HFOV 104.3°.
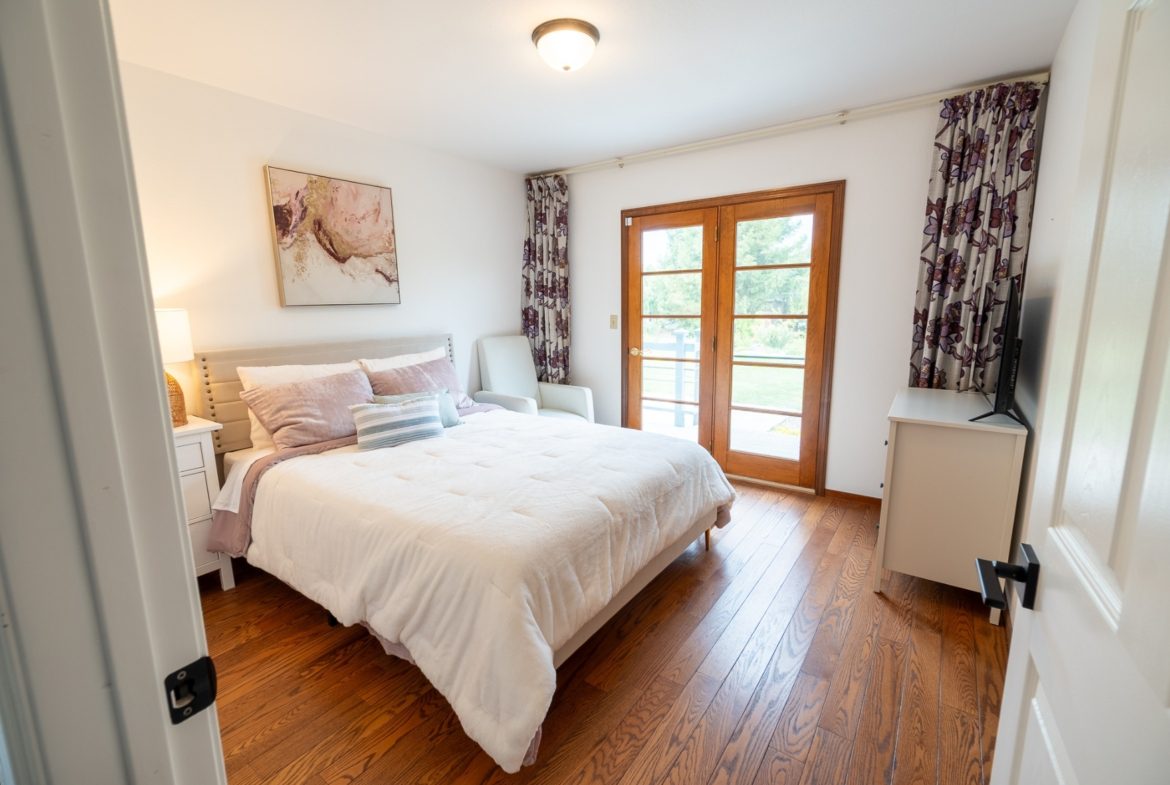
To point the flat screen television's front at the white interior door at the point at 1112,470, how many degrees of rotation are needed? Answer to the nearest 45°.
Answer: approximately 90° to its left

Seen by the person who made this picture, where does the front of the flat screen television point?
facing to the left of the viewer

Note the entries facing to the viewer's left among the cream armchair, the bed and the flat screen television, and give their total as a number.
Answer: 1

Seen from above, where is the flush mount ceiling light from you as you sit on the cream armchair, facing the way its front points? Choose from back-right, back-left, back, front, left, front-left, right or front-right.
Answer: front-right

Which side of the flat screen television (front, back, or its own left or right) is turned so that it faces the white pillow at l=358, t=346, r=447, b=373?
front

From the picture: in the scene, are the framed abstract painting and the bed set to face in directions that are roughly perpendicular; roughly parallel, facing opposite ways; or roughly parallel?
roughly parallel

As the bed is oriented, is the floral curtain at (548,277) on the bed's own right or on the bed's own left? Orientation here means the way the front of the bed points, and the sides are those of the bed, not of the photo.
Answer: on the bed's own left

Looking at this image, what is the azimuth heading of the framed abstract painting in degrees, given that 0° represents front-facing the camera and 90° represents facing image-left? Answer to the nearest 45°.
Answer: approximately 315°

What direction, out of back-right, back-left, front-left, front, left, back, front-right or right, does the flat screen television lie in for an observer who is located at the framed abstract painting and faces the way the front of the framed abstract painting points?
front

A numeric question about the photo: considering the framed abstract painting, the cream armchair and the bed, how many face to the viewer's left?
0

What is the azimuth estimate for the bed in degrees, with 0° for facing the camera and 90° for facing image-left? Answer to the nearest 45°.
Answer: approximately 315°

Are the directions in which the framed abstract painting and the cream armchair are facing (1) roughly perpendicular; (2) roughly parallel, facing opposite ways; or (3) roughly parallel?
roughly parallel

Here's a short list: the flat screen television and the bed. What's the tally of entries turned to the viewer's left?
1

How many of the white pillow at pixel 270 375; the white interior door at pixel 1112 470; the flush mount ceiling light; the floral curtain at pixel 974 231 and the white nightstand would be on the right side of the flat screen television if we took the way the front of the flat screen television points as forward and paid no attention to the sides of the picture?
1
